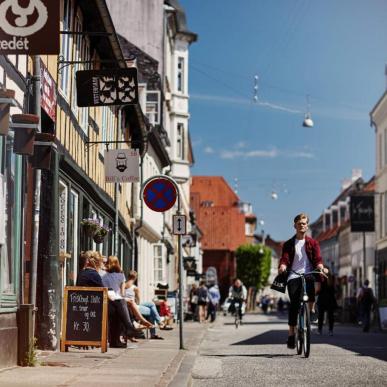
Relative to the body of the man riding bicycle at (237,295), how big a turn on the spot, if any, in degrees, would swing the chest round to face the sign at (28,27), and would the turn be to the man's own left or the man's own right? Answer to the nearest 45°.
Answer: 0° — they already face it

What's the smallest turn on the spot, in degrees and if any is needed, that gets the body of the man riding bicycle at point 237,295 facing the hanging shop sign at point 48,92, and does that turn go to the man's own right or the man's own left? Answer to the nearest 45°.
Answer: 0° — they already face it

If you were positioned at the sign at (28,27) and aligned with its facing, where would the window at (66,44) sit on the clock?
The window is roughly at 6 o'clock from the sign.

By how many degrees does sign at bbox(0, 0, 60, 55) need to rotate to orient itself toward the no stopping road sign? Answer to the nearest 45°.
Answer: approximately 180°

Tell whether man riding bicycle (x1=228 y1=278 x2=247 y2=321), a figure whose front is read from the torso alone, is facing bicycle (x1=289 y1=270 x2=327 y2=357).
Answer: yes

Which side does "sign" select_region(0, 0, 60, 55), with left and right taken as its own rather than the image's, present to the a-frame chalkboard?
back

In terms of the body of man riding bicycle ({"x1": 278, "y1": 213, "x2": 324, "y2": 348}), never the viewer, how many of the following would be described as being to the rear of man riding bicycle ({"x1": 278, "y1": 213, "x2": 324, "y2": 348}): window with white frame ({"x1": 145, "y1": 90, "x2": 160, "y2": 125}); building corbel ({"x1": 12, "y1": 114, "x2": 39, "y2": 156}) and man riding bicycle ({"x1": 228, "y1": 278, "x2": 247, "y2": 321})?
2

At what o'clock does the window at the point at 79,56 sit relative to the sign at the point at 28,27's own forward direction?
The window is roughly at 6 o'clock from the sign.

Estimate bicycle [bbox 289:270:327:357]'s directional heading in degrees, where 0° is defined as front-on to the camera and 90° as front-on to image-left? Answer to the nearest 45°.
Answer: approximately 0°

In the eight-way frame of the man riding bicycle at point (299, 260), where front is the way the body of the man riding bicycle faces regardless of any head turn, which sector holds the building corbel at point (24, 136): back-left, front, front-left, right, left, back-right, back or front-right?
front-right

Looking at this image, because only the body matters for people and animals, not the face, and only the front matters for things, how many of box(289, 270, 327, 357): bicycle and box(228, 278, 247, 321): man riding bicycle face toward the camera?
2
